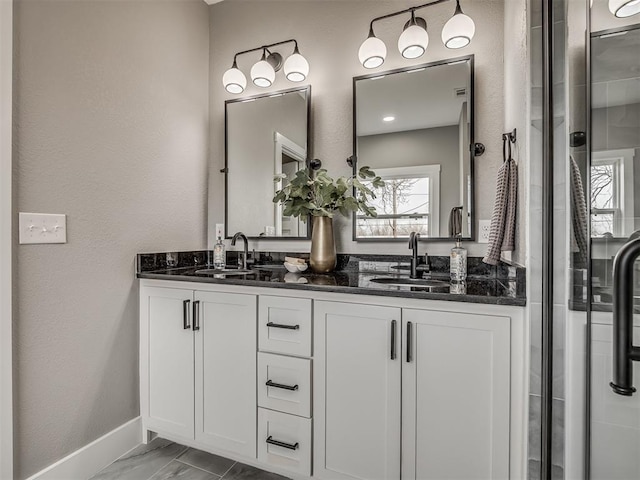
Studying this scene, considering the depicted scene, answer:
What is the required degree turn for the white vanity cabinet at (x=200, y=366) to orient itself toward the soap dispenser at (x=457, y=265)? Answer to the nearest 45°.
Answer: approximately 90° to its left

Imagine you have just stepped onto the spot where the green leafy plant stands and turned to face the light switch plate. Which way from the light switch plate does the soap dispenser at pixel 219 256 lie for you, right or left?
right

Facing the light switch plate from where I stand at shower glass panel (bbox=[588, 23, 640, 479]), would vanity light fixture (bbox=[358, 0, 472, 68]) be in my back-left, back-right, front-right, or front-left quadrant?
front-right

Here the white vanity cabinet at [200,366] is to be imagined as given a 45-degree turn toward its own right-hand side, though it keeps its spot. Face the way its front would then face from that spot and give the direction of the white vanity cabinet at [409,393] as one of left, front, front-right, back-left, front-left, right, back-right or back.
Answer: back-left

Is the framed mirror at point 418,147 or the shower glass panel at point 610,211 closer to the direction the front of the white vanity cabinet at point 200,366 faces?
the shower glass panel

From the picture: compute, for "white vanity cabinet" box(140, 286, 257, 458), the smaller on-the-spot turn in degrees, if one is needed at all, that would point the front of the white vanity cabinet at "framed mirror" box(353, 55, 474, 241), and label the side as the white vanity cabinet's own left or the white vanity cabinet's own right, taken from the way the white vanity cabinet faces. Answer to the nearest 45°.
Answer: approximately 135° to the white vanity cabinet's own left

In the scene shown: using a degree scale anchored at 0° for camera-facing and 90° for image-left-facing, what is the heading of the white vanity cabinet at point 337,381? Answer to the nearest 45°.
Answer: approximately 45°

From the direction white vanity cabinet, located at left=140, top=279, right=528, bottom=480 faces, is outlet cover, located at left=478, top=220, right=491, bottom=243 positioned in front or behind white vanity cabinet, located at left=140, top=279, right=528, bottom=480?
behind

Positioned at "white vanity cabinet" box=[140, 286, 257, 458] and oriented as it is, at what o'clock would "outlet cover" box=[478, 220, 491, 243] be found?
The outlet cover is roughly at 8 o'clock from the white vanity cabinet.
